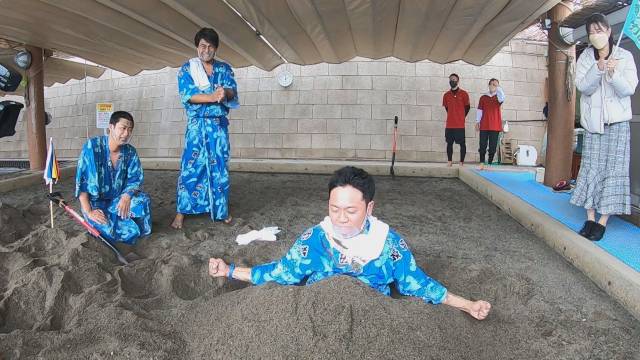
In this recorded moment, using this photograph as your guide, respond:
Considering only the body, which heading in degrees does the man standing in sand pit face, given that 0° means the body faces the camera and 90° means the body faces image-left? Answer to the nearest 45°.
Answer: approximately 0°

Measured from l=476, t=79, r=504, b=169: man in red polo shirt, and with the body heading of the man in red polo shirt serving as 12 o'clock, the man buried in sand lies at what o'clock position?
The man buried in sand is roughly at 12 o'clock from the man in red polo shirt.

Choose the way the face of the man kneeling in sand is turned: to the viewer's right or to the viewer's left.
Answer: to the viewer's right

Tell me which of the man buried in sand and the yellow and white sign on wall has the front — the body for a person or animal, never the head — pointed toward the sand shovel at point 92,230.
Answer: the yellow and white sign on wall

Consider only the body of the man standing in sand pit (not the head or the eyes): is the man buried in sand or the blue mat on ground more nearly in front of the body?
the man buried in sand

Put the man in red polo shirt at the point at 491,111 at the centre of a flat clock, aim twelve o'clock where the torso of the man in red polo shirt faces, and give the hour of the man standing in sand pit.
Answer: The man standing in sand pit is roughly at 1 o'clock from the man in red polo shirt.

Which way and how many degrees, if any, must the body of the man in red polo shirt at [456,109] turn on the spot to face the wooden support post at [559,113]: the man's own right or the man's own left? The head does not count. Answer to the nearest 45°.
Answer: approximately 45° to the man's own left

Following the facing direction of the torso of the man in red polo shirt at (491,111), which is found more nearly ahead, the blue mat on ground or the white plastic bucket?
the blue mat on ground

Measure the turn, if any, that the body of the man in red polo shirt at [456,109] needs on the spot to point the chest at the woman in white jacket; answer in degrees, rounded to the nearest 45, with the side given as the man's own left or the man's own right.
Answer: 0° — they already face them

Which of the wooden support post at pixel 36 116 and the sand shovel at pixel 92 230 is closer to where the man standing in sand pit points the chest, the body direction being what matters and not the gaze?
the sand shovel
